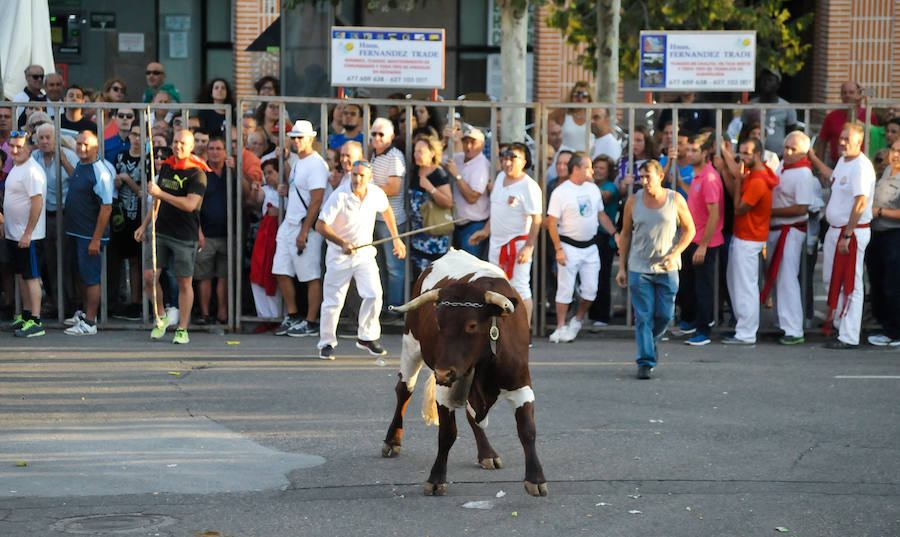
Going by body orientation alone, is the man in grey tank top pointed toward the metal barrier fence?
no

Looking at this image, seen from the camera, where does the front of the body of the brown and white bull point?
toward the camera

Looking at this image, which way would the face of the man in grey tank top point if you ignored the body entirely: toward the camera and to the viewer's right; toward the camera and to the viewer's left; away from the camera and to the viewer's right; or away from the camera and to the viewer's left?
toward the camera and to the viewer's left

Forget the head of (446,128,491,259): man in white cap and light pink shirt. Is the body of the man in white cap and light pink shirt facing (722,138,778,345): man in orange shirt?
no

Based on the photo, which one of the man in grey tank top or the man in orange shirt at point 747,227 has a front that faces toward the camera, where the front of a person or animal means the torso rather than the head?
the man in grey tank top

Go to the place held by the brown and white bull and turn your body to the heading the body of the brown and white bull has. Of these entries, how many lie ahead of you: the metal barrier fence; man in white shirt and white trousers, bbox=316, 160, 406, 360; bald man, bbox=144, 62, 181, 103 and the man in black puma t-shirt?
0

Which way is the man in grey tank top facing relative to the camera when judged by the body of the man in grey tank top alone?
toward the camera

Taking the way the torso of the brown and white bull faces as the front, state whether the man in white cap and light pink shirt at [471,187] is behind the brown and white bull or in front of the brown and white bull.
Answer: behind

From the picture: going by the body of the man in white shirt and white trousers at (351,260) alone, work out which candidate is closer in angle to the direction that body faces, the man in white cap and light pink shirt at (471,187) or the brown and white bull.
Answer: the brown and white bull

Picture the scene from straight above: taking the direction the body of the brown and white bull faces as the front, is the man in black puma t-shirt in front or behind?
behind

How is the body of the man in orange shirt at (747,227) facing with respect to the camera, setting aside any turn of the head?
to the viewer's left

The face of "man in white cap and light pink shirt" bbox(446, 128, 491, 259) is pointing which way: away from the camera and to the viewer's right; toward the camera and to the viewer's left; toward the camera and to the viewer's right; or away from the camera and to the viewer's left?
toward the camera and to the viewer's left

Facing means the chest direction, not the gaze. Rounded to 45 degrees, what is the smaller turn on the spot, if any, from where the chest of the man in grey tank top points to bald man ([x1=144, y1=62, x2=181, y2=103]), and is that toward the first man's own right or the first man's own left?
approximately 135° to the first man's own right

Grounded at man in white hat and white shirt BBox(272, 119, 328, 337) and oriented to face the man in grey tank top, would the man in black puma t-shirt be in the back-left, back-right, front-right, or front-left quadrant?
back-right
